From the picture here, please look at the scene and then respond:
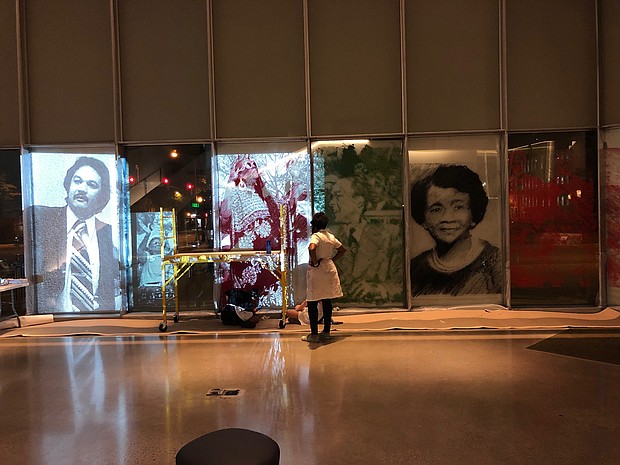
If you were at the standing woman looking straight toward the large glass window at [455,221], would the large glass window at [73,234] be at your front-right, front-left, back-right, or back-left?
back-left

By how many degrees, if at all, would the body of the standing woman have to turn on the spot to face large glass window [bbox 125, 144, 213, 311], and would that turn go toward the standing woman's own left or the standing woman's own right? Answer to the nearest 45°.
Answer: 0° — they already face it

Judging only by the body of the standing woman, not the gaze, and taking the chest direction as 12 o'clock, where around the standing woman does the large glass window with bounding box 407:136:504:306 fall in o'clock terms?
The large glass window is roughly at 3 o'clock from the standing woman.

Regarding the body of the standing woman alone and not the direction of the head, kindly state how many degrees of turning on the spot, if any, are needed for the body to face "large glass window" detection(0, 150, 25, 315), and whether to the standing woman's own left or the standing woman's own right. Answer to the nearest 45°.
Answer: approximately 45° to the standing woman's own left

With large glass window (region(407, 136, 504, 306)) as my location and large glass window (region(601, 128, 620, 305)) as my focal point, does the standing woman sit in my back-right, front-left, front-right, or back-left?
back-right

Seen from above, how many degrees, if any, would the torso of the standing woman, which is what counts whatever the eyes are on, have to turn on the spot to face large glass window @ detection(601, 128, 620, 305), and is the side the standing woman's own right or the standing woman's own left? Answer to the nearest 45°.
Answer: approximately 135° to the standing woman's own right

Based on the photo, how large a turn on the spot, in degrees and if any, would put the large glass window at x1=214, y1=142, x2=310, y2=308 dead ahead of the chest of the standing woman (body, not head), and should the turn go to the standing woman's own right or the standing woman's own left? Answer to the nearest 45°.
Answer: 0° — they already face it

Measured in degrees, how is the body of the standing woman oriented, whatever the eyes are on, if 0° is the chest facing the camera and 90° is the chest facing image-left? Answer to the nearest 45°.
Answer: approximately 135°
